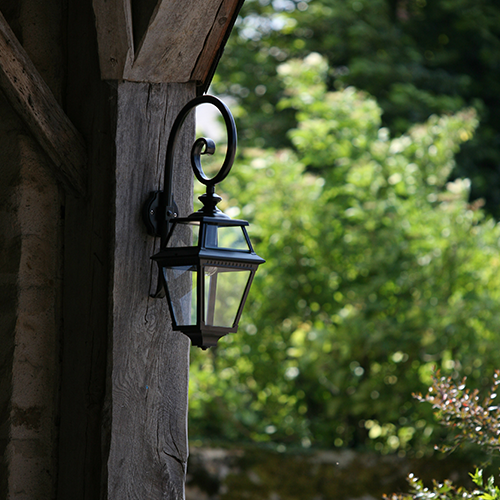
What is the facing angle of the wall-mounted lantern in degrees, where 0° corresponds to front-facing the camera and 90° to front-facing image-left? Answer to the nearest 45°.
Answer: approximately 315°
